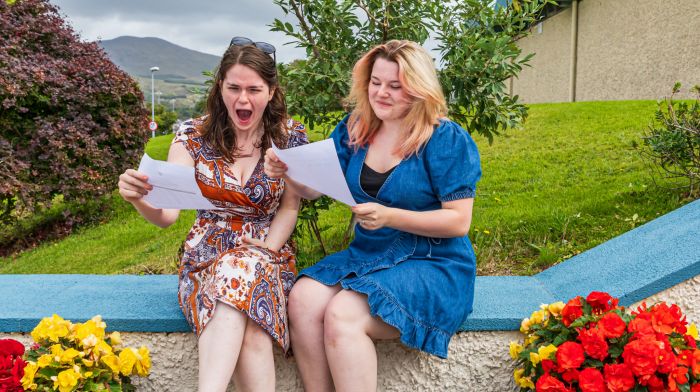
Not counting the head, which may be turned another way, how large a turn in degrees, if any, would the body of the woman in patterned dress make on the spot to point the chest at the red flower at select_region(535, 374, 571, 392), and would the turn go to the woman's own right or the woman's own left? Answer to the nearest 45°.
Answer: approximately 45° to the woman's own left

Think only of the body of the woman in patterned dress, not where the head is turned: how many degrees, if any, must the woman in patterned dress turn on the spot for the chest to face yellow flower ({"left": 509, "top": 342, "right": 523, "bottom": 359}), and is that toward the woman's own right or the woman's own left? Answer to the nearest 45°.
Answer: approximately 45° to the woman's own left

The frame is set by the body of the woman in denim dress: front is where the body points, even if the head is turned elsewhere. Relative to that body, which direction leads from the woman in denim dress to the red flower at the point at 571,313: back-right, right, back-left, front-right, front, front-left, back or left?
back-left

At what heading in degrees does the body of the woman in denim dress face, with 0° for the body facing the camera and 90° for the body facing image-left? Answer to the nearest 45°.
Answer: approximately 45°

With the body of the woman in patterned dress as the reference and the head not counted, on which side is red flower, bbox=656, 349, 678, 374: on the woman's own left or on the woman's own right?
on the woman's own left

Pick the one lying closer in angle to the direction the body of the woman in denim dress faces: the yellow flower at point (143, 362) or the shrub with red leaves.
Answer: the yellow flower
